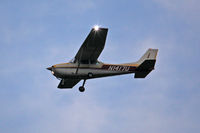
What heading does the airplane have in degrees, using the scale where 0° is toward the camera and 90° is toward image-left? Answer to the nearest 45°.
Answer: approximately 90°
